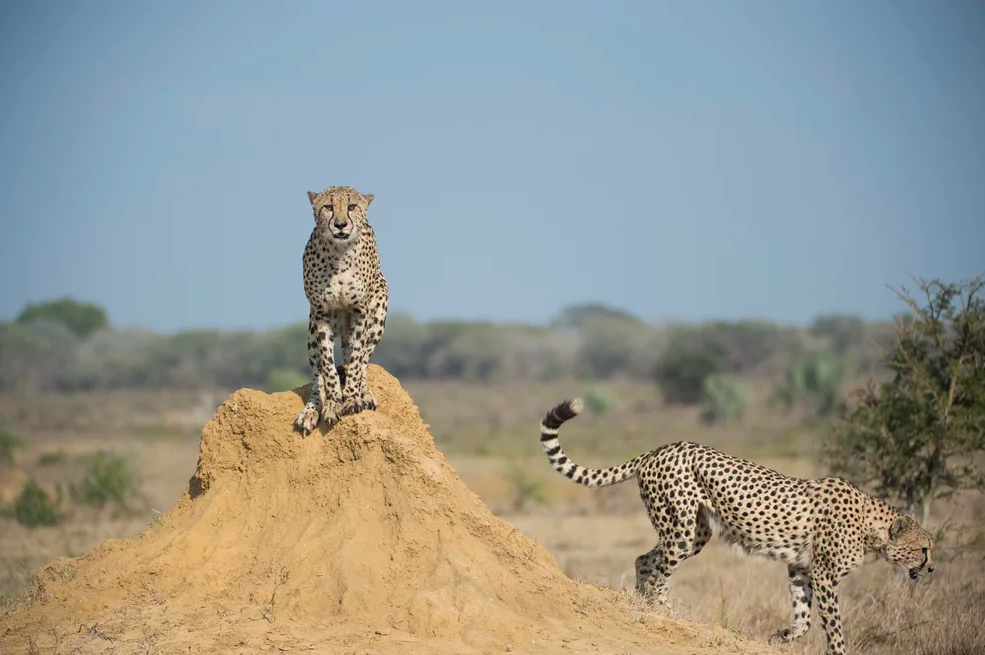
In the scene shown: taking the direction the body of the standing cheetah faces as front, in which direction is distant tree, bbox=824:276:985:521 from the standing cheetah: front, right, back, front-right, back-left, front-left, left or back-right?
back-left

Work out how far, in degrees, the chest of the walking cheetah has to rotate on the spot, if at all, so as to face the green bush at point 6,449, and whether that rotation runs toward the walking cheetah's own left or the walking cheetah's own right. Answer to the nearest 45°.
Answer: approximately 135° to the walking cheetah's own left

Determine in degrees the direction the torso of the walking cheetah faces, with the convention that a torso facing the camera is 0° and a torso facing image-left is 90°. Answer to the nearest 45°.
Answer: approximately 270°

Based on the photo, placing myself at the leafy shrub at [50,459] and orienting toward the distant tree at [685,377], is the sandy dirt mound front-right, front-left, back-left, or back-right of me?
back-right

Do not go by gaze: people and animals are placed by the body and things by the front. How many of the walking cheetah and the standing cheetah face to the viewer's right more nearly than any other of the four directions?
1

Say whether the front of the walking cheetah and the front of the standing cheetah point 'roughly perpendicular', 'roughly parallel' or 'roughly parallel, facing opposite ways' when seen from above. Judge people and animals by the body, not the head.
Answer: roughly perpendicular

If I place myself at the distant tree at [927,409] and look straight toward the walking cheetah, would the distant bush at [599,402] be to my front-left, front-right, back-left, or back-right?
back-right

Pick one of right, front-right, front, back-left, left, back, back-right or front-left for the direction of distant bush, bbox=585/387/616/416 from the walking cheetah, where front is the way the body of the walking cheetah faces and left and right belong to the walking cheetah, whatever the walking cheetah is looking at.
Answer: left

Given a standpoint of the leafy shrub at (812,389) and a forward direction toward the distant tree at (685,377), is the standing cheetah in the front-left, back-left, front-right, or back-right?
back-left

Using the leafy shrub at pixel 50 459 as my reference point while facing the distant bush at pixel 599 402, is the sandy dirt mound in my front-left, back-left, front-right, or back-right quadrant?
back-right
